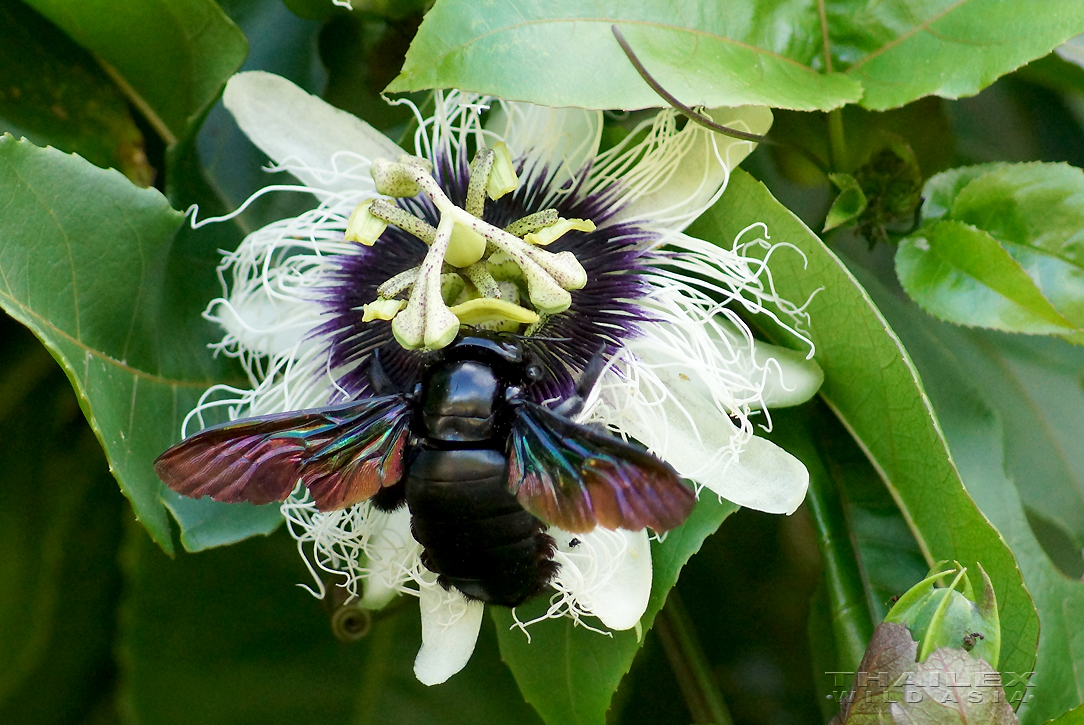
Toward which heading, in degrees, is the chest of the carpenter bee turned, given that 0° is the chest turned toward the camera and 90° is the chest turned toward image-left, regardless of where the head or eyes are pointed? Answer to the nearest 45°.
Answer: approximately 180°
